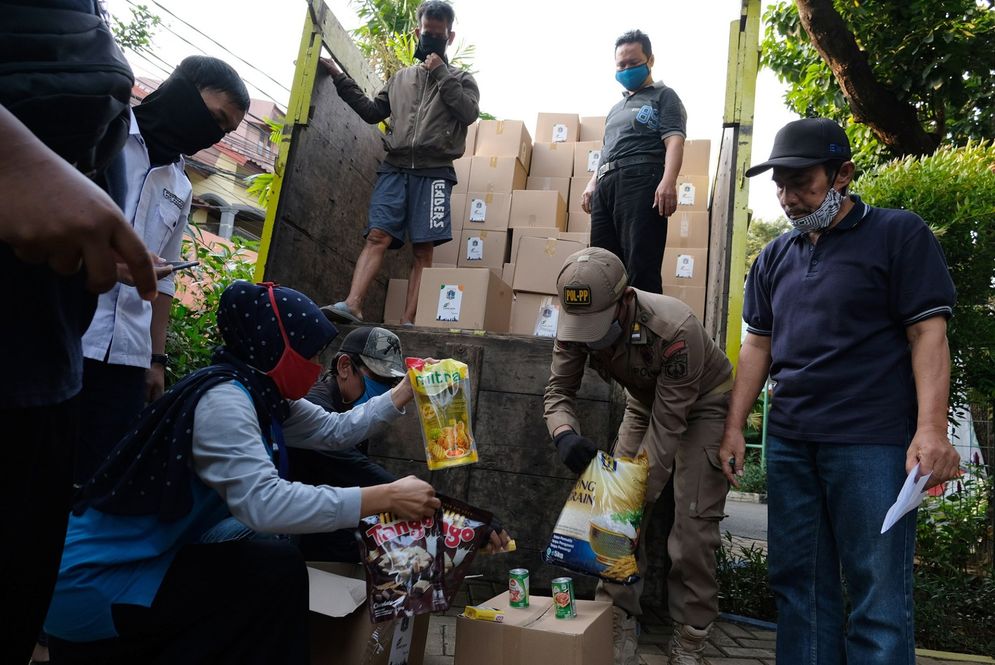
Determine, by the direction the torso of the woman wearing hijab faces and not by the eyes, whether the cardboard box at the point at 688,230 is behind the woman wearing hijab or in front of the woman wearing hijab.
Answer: in front

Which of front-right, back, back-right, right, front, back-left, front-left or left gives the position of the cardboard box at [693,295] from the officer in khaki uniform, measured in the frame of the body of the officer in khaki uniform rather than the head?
back-right

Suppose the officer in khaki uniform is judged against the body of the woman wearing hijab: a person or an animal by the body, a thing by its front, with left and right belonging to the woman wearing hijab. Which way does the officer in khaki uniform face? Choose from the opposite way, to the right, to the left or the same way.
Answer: the opposite way

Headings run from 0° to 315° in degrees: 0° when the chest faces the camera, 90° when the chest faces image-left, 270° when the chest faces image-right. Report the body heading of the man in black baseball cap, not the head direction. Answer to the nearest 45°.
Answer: approximately 45°

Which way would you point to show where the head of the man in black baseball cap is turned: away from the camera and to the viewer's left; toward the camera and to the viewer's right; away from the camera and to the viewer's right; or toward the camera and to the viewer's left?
toward the camera and to the viewer's left

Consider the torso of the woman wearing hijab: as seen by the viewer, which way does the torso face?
to the viewer's right

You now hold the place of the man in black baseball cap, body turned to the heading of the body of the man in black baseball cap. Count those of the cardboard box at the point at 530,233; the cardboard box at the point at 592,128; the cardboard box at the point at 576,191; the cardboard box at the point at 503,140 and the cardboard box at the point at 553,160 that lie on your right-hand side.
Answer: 5

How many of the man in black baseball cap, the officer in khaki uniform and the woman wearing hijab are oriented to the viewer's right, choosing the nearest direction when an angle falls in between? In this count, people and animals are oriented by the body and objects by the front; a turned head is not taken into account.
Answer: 1

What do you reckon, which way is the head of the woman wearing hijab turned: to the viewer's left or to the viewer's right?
to the viewer's right

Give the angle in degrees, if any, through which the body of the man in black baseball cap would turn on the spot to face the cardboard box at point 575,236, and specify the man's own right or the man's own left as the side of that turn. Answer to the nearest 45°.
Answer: approximately 90° to the man's own right

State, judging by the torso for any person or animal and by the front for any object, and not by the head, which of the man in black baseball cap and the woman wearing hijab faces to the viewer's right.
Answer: the woman wearing hijab

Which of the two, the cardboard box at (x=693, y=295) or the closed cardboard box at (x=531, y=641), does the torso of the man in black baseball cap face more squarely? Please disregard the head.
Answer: the closed cardboard box

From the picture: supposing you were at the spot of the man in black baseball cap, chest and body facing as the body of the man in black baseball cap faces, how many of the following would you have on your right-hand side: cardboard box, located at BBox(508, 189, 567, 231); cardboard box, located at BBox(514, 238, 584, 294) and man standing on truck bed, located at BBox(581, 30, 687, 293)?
3

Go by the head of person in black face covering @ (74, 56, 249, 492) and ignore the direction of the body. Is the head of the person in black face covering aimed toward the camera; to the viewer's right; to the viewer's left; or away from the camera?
to the viewer's right
